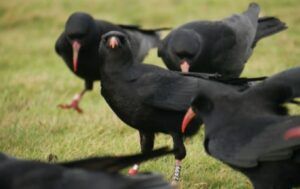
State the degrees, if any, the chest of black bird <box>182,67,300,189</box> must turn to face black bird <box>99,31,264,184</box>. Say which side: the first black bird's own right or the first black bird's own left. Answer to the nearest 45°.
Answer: approximately 45° to the first black bird's own right

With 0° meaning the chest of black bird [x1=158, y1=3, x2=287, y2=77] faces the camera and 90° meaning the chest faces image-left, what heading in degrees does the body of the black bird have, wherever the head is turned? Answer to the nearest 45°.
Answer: approximately 45°

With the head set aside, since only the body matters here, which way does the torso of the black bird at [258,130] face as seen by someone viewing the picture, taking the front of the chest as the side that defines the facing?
to the viewer's left

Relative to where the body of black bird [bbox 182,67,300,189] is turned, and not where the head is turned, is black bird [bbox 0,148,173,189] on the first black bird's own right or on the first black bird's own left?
on the first black bird's own left

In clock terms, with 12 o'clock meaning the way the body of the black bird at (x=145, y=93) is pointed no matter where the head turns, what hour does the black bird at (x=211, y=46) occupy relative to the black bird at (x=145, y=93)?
the black bird at (x=211, y=46) is roughly at 5 o'clock from the black bird at (x=145, y=93).
